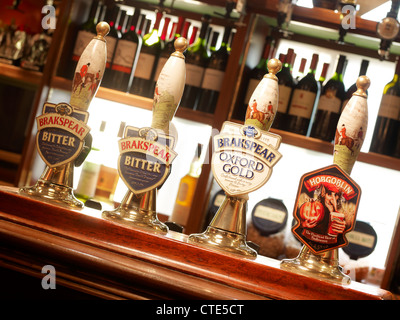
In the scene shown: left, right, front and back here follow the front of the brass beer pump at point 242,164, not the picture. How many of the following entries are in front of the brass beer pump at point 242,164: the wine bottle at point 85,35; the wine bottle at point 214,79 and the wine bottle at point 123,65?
0

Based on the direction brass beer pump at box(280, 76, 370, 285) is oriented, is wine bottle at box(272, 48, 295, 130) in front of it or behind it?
behind

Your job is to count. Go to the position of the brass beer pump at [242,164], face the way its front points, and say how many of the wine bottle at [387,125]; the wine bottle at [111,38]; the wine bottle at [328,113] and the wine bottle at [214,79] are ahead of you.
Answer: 0

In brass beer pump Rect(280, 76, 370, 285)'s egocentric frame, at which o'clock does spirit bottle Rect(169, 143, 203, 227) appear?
The spirit bottle is roughly at 5 o'clock from the brass beer pump.

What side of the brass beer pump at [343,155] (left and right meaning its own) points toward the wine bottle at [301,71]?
back

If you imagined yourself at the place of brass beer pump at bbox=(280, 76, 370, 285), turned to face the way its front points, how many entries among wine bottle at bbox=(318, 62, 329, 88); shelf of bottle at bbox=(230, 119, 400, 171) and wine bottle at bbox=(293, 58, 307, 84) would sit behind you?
3

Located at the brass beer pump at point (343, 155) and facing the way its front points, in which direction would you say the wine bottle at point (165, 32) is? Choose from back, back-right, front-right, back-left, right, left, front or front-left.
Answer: back-right

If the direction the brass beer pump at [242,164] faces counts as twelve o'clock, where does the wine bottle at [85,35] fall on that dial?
The wine bottle is roughly at 5 o'clock from the brass beer pump.

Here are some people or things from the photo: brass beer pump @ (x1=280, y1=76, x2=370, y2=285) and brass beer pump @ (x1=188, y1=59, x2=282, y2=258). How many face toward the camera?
2

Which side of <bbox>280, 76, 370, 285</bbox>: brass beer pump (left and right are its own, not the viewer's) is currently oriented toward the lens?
front

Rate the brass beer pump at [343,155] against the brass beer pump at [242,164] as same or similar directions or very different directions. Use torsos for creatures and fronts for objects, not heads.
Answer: same or similar directions

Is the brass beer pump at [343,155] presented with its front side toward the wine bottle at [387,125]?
no

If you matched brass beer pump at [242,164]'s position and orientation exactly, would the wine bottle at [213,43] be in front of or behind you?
behind

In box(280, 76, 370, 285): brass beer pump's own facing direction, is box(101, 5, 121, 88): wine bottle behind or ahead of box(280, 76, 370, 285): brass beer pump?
behind

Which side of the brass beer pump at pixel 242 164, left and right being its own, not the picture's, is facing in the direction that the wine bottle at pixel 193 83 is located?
back

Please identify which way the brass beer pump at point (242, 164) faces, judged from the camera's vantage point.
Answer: facing the viewer

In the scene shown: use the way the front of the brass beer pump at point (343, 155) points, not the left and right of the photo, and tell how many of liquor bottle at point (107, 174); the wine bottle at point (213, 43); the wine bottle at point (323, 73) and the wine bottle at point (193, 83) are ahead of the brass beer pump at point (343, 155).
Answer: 0

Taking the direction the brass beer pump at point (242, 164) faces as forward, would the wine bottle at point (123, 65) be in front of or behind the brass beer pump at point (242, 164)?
behind
